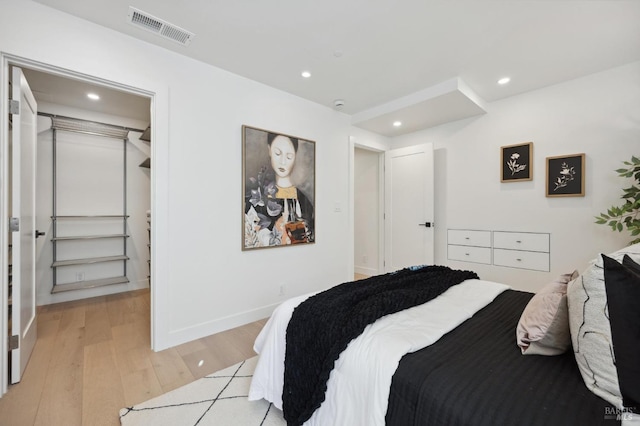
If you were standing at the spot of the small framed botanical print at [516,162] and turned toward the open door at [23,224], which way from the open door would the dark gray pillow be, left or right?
left

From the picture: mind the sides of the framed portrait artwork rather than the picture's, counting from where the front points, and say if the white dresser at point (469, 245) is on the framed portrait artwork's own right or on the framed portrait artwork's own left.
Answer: on the framed portrait artwork's own left

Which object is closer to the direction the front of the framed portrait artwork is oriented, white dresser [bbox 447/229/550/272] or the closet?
the white dresser

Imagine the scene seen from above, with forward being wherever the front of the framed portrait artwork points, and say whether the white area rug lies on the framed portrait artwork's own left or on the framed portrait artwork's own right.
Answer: on the framed portrait artwork's own right

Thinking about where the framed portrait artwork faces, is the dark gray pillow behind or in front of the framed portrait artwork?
in front

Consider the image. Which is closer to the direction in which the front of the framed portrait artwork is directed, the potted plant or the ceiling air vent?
the potted plant

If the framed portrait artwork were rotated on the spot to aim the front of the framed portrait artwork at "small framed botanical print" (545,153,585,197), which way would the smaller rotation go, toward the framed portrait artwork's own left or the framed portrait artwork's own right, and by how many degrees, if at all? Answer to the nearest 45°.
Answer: approximately 45° to the framed portrait artwork's own left

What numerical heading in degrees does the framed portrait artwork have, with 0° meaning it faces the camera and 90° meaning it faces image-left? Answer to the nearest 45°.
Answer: approximately 315°

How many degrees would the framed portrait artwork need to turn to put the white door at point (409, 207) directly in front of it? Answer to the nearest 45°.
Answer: approximately 45° to its left

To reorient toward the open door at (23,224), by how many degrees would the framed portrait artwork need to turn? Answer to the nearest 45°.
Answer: approximately 90° to its right

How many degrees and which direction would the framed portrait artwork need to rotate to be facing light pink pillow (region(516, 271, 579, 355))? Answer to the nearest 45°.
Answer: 0° — it already faces it
